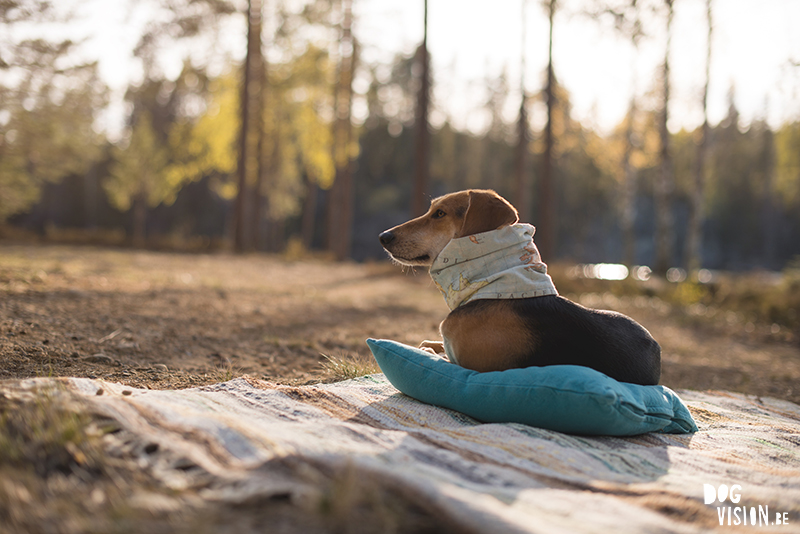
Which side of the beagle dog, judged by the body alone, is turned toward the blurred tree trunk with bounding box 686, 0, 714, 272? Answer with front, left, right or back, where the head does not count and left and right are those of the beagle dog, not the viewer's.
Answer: right

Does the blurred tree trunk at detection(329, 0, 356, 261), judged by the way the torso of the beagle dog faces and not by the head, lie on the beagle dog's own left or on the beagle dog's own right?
on the beagle dog's own right

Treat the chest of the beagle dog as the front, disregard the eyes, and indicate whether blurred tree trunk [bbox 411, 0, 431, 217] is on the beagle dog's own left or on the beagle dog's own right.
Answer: on the beagle dog's own right

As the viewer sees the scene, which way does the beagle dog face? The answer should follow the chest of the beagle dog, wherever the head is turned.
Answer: to the viewer's left

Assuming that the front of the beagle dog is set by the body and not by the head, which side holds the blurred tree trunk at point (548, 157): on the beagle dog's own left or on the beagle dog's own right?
on the beagle dog's own right

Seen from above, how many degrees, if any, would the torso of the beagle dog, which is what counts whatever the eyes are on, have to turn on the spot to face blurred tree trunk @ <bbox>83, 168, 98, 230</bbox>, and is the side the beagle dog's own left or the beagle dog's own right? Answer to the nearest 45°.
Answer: approximately 45° to the beagle dog's own right
